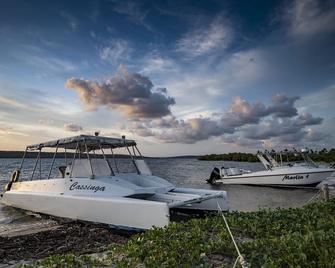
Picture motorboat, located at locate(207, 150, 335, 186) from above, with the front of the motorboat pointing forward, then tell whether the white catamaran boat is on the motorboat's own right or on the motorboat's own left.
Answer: on the motorboat's own right

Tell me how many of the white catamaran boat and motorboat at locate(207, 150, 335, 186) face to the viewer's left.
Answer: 0

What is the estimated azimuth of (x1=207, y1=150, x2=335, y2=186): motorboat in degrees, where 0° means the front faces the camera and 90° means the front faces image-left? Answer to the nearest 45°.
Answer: approximately 270°

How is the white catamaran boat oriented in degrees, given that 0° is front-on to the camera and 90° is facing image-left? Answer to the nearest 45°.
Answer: approximately 315°

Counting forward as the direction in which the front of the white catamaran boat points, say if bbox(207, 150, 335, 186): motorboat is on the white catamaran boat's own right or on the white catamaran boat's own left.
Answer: on the white catamaran boat's own left
